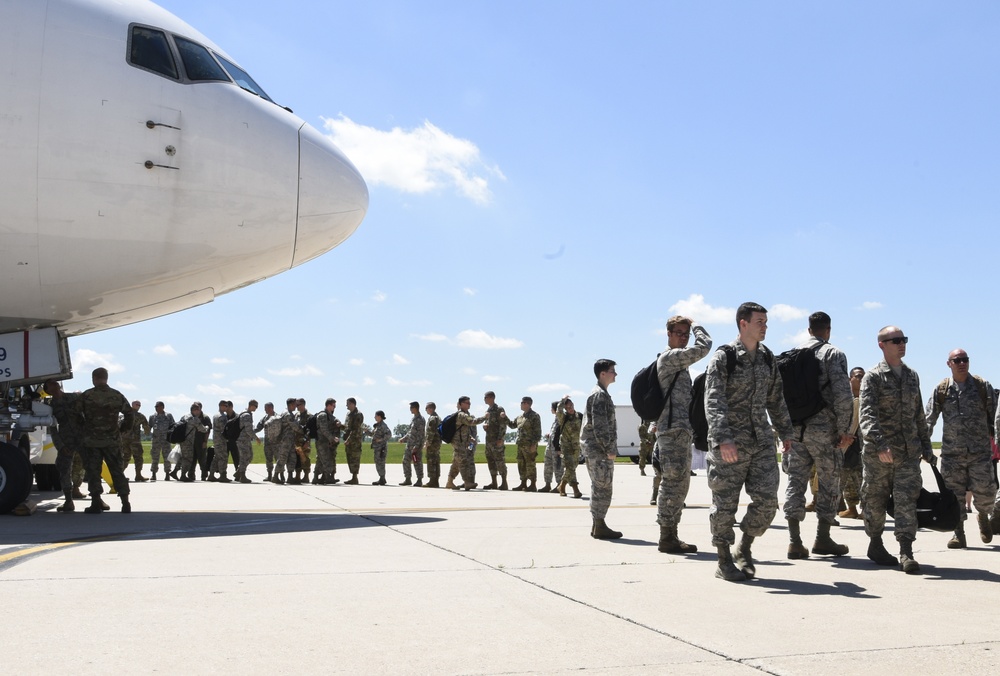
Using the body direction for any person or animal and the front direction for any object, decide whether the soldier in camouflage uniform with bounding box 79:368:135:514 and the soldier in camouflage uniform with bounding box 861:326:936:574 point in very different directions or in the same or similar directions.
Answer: very different directions

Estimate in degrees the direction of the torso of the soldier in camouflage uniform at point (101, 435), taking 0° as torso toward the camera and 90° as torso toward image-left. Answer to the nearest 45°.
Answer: approximately 180°

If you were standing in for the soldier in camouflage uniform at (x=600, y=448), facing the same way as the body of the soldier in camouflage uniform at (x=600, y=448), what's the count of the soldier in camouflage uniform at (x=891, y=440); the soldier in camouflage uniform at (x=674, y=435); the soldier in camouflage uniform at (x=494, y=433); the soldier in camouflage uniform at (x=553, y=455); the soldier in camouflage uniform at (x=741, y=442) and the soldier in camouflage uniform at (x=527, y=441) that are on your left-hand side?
3

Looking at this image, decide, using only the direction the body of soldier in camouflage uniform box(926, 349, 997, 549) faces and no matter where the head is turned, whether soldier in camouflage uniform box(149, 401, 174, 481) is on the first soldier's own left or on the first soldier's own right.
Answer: on the first soldier's own right
